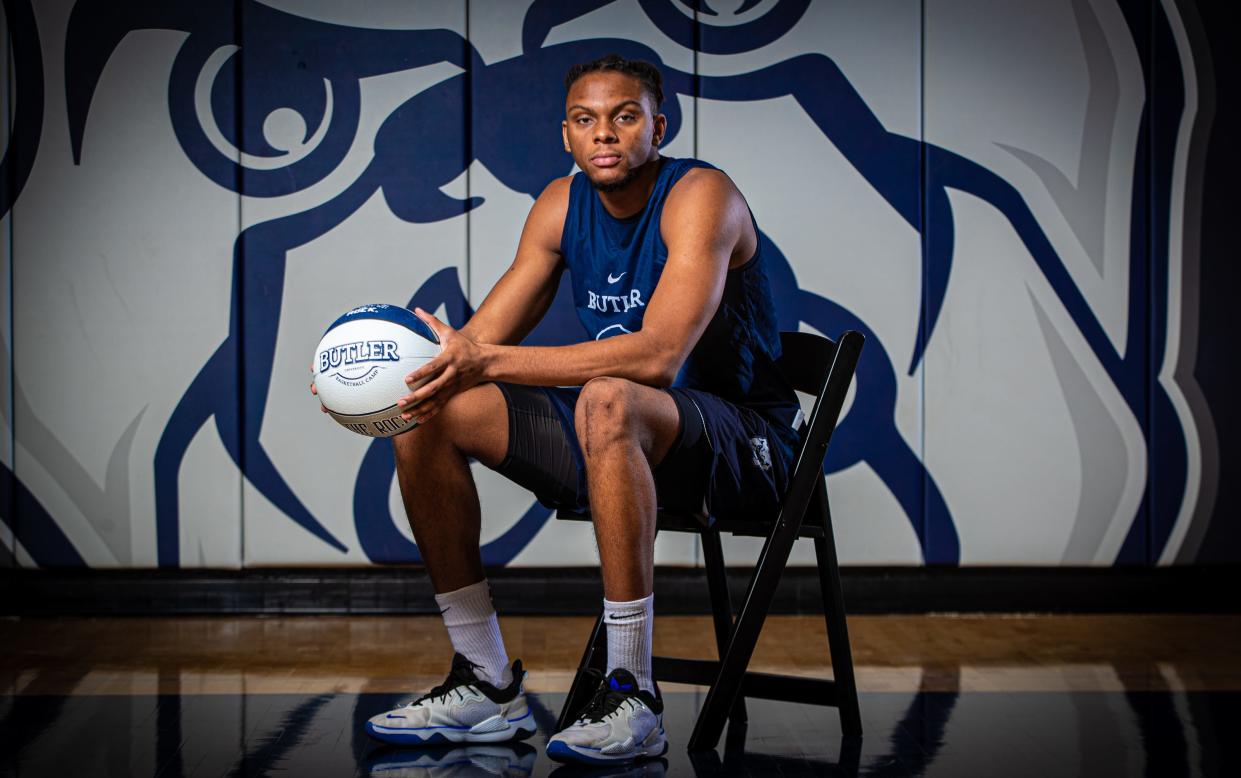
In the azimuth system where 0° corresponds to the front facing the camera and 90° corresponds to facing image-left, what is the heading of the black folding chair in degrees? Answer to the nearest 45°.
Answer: approximately 45°

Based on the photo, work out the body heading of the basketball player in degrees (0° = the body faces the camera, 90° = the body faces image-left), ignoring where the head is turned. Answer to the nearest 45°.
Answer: approximately 45°
